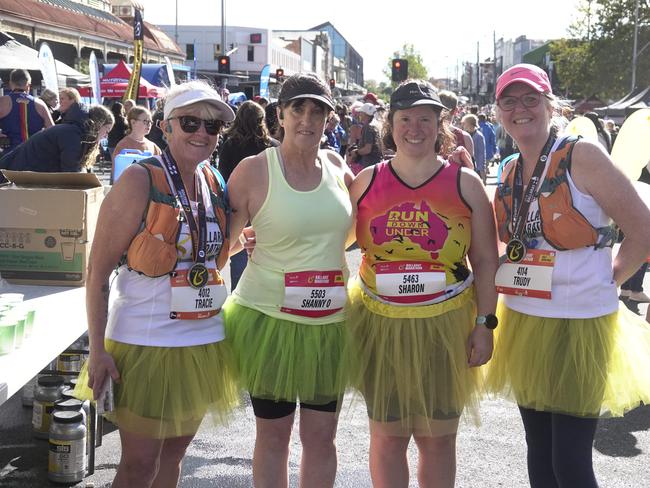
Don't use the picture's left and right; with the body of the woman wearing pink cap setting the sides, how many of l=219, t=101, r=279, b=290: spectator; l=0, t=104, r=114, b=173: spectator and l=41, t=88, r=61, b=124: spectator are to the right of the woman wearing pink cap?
3

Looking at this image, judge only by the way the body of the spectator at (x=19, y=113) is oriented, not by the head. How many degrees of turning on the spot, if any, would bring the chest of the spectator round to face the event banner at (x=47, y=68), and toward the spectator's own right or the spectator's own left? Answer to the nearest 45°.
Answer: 0° — they already face it

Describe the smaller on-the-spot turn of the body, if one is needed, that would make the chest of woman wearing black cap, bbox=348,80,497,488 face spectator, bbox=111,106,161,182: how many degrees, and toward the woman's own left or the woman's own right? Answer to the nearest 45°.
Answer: approximately 135° to the woman's own right

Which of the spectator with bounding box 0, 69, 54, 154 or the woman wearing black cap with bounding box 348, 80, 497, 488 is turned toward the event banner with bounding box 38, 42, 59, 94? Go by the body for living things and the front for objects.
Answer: the spectator

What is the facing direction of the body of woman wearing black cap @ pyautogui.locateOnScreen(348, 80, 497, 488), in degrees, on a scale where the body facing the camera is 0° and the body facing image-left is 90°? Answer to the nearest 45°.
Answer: approximately 0°

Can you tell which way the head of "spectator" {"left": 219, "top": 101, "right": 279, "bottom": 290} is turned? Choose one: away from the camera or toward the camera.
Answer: away from the camera

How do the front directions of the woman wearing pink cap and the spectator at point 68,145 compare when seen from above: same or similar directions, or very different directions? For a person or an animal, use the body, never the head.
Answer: very different directions

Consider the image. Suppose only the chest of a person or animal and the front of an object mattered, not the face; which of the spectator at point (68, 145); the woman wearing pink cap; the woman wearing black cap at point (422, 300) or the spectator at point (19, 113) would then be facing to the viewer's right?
the spectator at point (68, 145)

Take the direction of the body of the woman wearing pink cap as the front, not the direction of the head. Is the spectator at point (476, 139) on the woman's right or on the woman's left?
on the woman's right

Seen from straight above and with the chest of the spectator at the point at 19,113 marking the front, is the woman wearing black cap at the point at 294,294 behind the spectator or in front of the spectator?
behind
